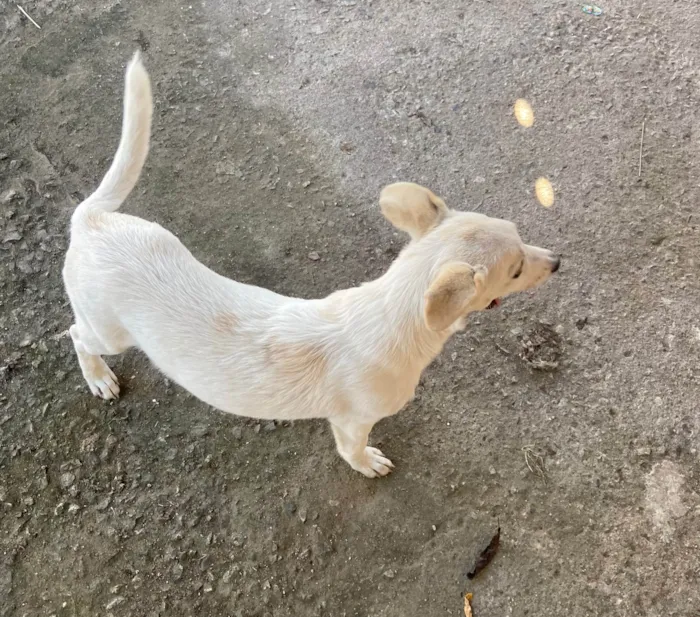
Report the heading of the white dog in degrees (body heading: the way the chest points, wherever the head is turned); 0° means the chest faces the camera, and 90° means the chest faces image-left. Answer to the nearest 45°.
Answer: approximately 270°

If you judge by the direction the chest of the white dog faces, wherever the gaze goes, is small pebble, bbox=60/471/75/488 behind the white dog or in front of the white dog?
behind

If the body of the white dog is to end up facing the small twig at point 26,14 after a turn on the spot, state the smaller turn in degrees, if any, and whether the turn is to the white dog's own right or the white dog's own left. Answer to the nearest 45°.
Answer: approximately 90° to the white dog's own left
